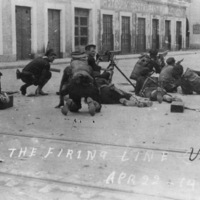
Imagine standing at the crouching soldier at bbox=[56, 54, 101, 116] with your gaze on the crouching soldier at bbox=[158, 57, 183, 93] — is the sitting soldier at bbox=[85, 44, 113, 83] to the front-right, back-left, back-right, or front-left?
front-left

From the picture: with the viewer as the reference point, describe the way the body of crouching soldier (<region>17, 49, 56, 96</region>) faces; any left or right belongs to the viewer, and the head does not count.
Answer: facing to the right of the viewer

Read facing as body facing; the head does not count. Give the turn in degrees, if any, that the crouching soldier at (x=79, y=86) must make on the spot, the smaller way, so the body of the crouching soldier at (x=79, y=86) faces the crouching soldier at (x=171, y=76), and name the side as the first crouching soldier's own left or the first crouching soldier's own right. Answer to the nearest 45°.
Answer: approximately 45° to the first crouching soldier's own right

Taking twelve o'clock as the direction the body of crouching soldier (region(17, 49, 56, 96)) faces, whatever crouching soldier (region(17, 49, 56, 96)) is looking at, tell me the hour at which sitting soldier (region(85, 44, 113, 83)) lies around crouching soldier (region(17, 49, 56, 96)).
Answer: sitting soldier (region(85, 44, 113, 83)) is roughly at 11 o'clock from crouching soldier (region(17, 49, 56, 96)).

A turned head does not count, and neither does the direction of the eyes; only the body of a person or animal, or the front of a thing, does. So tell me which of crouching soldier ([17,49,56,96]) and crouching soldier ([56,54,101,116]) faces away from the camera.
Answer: crouching soldier ([56,54,101,116])

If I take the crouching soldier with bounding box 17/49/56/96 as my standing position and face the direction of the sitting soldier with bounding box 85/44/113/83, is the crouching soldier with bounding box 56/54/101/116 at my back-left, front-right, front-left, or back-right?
front-right

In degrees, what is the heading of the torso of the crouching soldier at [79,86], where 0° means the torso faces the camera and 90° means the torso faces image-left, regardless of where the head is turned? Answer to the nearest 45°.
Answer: approximately 180°

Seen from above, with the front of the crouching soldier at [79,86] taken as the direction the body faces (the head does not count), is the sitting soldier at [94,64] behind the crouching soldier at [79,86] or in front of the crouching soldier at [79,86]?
in front

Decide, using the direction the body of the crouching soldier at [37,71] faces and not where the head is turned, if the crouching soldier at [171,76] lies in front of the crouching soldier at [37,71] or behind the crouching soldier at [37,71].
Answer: in front
